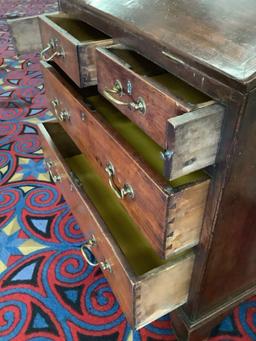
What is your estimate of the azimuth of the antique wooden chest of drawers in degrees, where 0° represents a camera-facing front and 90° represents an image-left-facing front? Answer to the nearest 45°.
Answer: approximately 45°
